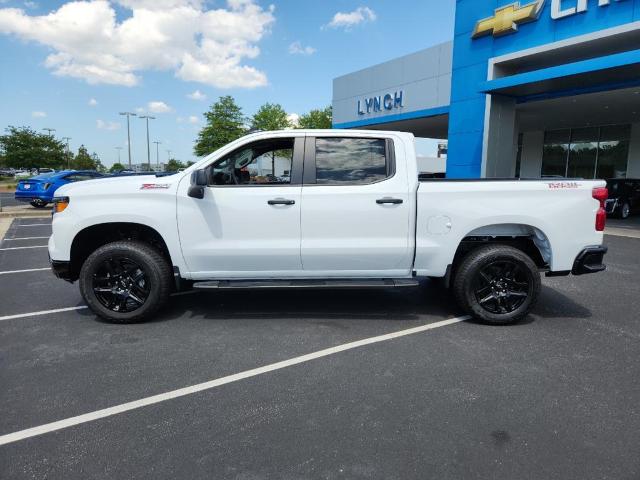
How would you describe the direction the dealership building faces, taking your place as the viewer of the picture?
facing the viewer and to the left of the viewer

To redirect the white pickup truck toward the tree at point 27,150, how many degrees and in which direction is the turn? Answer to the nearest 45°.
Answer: approximately 45° to its right

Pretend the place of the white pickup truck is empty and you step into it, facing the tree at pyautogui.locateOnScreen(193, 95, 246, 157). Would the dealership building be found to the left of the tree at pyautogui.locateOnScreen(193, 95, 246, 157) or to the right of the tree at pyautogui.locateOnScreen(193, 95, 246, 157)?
right

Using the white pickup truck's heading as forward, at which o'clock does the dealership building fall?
The dealership building is roughly at 4 o'clock from the white pickup truck.

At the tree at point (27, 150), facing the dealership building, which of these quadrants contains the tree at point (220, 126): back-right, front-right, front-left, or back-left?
front-left

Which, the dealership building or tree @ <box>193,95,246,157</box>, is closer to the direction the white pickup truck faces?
the tree

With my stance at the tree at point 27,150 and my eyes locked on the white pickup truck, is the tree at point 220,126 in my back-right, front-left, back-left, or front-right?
front-left

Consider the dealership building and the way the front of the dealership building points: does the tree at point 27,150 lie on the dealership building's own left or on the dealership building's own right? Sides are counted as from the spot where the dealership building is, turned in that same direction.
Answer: on the dealership building's own right

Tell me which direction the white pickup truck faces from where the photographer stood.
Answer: facing to the left of the viewer

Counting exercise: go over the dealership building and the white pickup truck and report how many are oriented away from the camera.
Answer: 0

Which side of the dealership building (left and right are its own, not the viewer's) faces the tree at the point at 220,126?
right

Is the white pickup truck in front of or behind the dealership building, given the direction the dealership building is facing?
in front

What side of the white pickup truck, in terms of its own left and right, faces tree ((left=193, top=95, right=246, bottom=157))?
right
